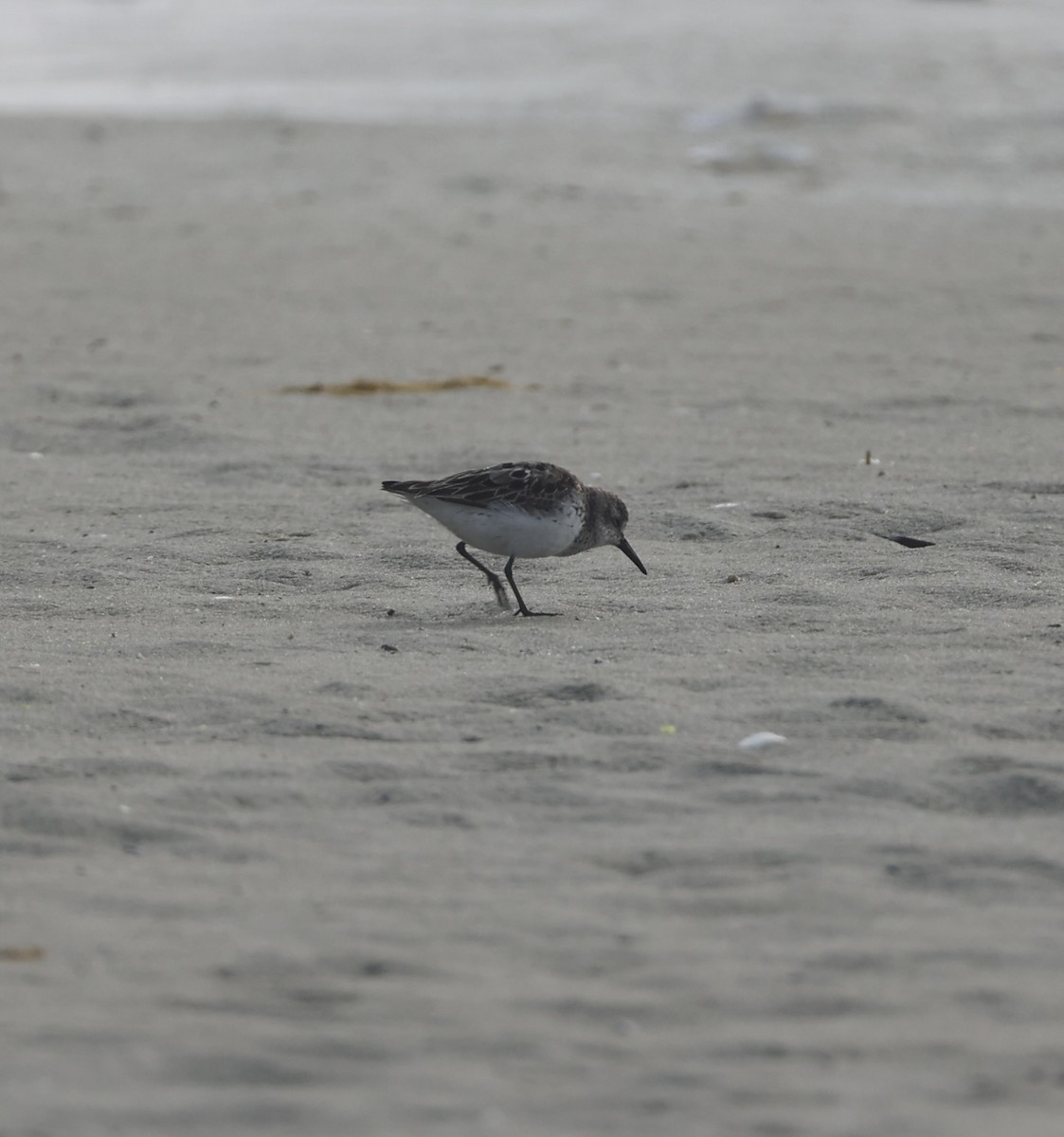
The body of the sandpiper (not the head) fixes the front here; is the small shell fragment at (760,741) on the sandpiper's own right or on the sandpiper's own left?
on the sandpiper's own right

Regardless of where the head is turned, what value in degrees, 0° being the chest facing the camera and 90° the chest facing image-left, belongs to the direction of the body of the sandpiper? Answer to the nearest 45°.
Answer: approximately 270°
